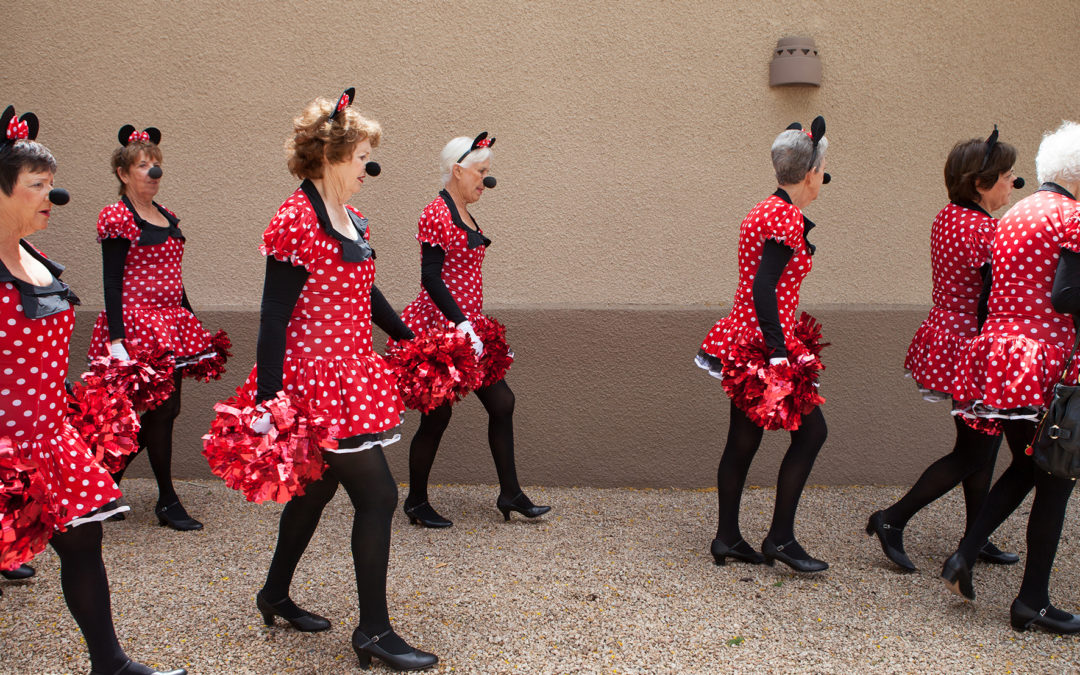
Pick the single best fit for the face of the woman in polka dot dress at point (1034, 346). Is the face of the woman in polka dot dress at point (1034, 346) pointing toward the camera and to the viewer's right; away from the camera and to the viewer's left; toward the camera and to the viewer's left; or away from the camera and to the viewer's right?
away from the camera and to the viewer's right

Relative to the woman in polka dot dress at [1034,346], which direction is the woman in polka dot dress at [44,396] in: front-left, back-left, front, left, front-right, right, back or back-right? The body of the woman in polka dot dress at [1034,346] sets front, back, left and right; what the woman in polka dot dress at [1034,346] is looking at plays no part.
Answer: back

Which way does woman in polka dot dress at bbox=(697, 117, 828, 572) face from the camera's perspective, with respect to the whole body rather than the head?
to the viewer's right

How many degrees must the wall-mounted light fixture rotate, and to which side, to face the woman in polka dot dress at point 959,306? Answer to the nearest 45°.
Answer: approximately 45° to its left

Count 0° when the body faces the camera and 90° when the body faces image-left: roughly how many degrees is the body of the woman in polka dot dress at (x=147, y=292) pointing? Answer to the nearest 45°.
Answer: approximately 315°

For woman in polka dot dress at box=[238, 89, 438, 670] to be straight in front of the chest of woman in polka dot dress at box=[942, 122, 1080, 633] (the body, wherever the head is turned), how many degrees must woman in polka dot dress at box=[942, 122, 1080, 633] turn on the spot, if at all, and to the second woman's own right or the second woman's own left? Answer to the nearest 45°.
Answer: approximately 180°

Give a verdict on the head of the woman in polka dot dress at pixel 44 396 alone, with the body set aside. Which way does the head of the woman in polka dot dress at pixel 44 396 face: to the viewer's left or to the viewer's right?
to the viewer's right

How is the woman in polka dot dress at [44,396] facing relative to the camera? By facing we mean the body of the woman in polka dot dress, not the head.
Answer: to the viewer's right

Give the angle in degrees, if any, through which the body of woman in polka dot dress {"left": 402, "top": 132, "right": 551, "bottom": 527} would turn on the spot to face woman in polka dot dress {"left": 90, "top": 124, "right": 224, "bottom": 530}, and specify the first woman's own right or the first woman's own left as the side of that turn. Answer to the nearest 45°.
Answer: approximately 180°

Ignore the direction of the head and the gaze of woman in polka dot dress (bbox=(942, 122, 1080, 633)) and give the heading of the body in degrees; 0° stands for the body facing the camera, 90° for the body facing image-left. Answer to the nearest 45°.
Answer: approximately 225°

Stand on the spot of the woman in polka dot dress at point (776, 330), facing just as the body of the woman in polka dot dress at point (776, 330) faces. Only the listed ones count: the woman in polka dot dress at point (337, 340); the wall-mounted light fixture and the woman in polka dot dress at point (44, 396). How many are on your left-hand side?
1

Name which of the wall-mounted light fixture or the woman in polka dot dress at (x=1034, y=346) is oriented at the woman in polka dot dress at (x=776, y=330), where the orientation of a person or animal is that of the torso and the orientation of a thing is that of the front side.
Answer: the wall-mounted light fixture

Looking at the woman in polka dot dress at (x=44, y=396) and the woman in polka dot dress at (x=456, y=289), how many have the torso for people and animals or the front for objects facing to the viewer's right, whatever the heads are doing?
2

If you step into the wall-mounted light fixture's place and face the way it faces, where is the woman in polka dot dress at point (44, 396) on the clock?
The woman in polka dot dress is roughly at 1 o'clock from the wall-mounted light fixture.

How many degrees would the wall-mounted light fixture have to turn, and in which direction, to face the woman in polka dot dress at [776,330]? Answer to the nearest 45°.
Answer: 0° — it already faces them
